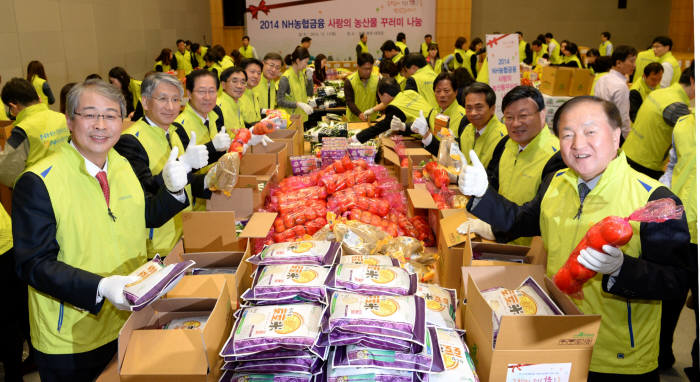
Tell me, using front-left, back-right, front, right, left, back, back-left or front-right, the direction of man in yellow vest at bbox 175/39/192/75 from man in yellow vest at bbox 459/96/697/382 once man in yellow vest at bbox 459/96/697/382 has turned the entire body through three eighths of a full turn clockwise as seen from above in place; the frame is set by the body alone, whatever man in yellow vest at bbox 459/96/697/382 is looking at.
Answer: front-left

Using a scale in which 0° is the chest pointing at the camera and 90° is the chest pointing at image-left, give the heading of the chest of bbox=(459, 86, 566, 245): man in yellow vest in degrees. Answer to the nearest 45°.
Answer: approximately 45°

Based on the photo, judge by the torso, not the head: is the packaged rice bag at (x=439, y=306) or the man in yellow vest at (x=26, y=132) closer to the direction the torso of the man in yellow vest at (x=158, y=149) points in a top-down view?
the packaged rice bag

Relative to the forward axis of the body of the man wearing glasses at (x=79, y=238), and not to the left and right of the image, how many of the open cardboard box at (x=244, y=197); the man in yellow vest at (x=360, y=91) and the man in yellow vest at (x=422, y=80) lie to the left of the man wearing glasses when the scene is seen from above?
3

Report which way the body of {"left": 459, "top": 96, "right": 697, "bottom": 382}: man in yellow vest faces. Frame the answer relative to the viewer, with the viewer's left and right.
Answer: facing the viewer and to the left of the viewer

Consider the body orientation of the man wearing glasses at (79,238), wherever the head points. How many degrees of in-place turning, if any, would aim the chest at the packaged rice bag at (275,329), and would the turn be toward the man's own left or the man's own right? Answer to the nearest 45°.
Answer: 0° — they already face it

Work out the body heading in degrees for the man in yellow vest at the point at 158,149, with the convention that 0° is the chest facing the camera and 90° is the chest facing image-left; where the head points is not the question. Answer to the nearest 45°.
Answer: approximately 315°
